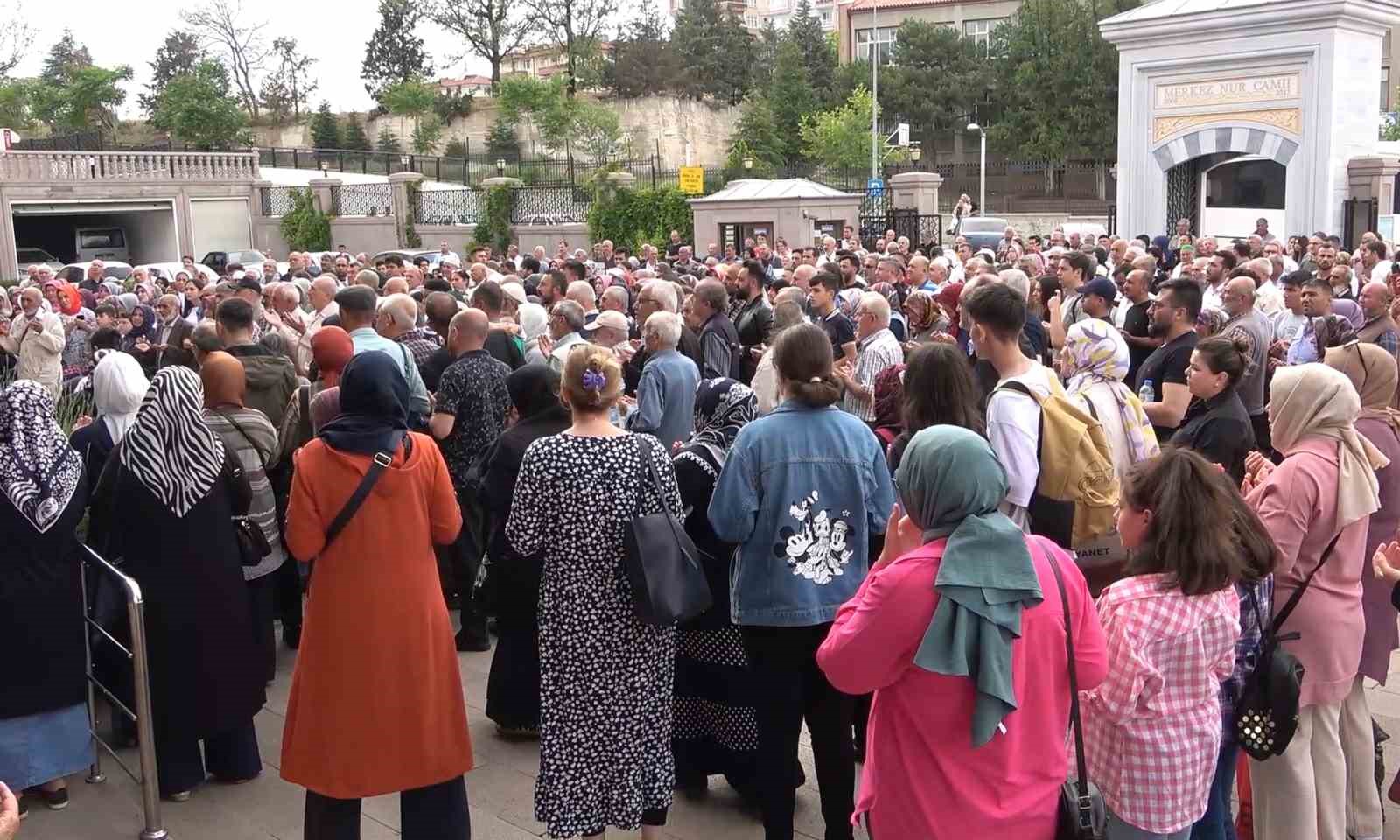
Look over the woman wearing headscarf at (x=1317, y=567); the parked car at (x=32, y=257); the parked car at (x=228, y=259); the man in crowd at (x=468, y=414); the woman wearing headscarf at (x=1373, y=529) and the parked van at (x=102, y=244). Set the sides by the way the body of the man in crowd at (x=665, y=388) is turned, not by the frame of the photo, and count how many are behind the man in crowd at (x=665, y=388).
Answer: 2

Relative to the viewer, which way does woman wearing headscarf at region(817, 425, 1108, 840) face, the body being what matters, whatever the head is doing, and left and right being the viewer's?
facing away from the viewer and to the left of the viewer

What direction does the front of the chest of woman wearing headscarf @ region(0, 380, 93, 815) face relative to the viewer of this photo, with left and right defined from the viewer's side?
facing away from the viewer

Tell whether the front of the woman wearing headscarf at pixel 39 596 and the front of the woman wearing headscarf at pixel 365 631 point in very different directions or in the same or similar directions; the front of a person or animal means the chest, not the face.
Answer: same or similar directions

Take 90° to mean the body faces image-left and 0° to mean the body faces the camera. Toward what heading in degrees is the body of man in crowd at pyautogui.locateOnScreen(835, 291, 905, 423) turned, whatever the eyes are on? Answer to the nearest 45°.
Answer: approximately 90°

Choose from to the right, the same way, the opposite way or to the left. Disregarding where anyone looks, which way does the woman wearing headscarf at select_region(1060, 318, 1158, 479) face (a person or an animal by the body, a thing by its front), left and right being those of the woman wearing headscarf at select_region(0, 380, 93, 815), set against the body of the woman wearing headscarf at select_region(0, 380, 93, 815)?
the same way

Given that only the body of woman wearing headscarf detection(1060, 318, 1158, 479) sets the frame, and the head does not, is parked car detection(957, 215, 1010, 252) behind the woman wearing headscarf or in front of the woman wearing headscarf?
in front

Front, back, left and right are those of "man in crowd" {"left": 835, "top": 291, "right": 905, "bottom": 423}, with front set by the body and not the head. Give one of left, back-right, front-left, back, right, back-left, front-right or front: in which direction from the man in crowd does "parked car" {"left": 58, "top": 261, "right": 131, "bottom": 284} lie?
front-right

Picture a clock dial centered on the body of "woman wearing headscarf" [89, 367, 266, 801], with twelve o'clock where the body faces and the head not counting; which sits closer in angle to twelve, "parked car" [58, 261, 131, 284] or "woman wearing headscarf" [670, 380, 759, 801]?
the parked car

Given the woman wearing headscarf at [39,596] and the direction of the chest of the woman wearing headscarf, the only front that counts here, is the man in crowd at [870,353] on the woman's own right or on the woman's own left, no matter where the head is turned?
on the woman's own right

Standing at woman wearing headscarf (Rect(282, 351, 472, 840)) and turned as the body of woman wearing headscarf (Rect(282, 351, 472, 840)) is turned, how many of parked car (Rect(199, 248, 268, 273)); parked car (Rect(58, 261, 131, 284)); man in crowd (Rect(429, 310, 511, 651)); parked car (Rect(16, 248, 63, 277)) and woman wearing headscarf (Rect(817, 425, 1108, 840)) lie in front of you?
4

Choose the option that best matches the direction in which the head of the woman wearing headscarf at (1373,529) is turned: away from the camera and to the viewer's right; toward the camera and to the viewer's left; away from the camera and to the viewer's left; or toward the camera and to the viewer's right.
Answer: away from the camera and to the viewer's left

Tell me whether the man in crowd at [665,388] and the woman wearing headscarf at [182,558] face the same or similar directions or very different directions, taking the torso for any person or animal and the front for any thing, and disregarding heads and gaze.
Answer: same or similar directions

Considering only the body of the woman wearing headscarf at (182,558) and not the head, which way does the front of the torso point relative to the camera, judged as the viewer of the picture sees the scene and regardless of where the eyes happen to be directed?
away from the camera

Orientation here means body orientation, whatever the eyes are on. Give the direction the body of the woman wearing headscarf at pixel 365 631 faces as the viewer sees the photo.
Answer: away from the camera

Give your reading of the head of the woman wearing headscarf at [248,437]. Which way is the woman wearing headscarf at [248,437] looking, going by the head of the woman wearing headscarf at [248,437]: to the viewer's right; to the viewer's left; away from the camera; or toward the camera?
away from the camera
